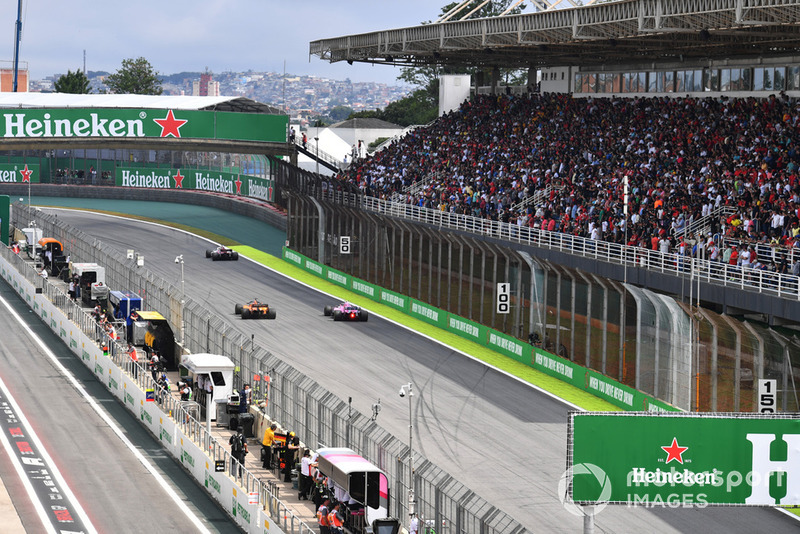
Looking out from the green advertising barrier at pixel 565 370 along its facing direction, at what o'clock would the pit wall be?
The pit wall is roughly at 12 o'clock from the green advertising barrier.

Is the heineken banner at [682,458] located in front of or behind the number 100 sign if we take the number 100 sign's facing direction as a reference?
in front

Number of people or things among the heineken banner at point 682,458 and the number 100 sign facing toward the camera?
2

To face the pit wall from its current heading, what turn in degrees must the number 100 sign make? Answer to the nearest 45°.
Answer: approximately 45° to its right

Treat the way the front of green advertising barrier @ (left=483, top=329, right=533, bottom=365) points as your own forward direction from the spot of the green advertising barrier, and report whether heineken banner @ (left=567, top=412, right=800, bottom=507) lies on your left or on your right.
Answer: on your left

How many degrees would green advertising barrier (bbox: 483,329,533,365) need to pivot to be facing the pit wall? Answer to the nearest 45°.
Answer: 0° — it already faces it

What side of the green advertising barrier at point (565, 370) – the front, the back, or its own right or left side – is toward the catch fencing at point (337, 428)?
front

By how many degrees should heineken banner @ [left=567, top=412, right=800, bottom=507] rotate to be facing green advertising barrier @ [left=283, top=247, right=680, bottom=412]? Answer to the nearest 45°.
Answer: approximately 180°

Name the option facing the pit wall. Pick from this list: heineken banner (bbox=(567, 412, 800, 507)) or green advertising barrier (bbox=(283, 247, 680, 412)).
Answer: the green advertising barrier

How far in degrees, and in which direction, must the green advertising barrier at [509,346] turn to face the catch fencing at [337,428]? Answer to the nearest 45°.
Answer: approximately 45° to its left
